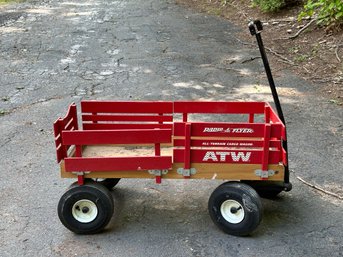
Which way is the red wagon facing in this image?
to the viewer's right
